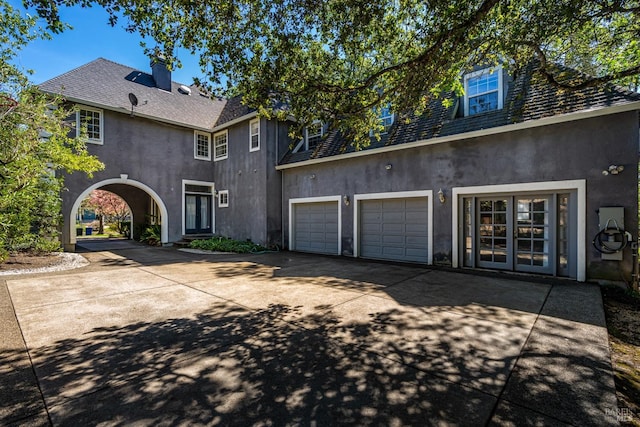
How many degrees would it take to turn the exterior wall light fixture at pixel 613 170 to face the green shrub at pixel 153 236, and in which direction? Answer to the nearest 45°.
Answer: approximately 45° to its right

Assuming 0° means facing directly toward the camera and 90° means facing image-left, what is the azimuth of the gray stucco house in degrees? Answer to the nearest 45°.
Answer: approximately 45°

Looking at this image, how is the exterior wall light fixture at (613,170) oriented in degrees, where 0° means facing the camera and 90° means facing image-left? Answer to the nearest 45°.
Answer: approximately 45°
